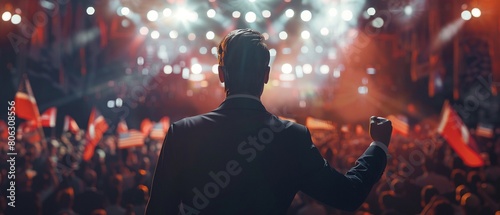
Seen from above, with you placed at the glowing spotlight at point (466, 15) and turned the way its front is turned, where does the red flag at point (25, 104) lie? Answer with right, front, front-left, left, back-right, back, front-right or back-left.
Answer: front-right

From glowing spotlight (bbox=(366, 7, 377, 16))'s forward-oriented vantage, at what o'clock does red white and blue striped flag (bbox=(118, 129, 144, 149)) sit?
The red white and blue striped flag is roughly at 1 o'clock from the glowing spotlight.

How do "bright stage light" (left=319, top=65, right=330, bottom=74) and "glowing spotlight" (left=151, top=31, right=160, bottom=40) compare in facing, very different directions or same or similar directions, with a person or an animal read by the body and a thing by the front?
same or similar directions

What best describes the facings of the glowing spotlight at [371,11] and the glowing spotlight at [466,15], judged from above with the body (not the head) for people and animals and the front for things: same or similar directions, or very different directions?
same or similar directions

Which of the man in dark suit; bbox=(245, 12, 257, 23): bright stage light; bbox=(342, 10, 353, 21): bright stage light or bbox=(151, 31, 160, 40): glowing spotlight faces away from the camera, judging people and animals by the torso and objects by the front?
the man in dark suit

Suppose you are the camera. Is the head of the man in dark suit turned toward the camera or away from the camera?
away from the camera

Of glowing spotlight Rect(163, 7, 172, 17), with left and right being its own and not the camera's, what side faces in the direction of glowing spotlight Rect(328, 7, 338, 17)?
left

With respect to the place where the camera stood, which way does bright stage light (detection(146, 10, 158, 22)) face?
facing the viewer

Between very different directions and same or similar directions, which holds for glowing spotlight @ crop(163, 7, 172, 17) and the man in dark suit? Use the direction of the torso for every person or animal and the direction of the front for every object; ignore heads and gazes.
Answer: very different directions

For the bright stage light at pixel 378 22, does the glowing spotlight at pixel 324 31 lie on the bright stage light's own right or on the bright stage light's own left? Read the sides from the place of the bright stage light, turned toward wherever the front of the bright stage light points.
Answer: on the bright stage light's own right

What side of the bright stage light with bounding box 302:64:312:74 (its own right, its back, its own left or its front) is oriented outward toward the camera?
front

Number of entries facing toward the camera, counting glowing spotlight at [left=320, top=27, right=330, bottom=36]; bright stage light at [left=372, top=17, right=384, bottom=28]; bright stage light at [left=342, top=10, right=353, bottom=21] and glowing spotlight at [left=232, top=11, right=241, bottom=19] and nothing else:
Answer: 4

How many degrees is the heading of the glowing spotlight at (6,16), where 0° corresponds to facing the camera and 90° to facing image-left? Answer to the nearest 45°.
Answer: approximately 0°

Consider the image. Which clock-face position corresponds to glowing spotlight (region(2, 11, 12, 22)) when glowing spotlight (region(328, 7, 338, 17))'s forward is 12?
glowing spotlight (region(2, 11, 12, 22)) is roughly at 2 o'clock from glowing spotlight (region(328, 7, 338, 17)).
